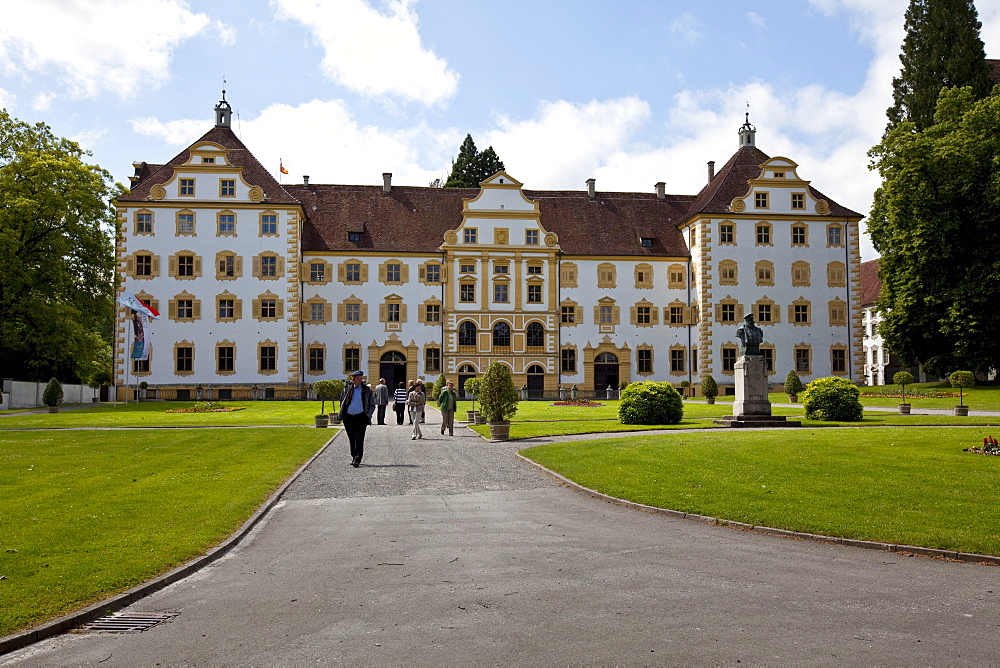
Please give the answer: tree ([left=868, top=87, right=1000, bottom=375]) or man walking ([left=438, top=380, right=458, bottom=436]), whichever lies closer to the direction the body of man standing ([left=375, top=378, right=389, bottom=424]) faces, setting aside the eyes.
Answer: the tree

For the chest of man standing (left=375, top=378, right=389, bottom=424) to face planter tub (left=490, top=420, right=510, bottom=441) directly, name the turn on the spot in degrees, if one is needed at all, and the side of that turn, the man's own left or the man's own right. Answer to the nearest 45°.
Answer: approximately 180°

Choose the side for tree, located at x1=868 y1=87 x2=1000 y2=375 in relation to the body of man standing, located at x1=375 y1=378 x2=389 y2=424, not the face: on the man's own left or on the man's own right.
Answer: on the man's own right

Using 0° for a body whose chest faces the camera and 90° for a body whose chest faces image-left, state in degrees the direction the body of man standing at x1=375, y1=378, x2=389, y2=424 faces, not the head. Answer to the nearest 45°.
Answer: approximately 180°

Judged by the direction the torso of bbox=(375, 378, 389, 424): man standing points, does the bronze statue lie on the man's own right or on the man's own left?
on the man's own right

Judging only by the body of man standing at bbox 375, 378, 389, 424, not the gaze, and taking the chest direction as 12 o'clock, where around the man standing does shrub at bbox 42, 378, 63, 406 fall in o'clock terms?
The shrub is roughly at 10 o'clock from the man standing.

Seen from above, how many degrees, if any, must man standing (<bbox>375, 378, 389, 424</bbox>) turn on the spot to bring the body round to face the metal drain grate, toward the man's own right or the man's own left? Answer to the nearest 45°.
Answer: approximately 180°
